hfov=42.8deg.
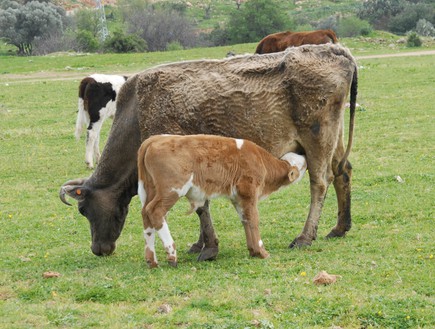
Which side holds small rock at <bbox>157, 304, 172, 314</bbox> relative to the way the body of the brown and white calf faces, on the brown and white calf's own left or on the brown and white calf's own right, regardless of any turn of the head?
on the brown and white calf's own right

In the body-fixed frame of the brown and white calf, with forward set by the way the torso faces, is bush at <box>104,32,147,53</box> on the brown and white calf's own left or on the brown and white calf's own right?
on the brown and white calf's own left

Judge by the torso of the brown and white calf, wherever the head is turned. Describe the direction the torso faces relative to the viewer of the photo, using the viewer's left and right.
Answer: facing to the right of the viewer

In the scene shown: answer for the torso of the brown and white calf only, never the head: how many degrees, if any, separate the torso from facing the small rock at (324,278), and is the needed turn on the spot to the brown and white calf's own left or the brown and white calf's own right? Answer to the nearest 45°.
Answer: approximately 45° to the brown and white calf's own right

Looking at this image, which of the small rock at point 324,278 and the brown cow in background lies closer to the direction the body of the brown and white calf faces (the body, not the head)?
the small rock

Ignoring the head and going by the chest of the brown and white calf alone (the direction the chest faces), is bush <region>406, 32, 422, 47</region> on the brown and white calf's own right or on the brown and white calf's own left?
on the brown and white calf's own left

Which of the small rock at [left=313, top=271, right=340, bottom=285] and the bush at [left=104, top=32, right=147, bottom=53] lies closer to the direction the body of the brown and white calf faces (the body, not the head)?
the small rock

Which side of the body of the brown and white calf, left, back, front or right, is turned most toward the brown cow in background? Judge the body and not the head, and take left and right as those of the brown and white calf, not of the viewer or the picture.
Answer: left

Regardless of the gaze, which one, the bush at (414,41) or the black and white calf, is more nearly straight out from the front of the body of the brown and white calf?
the bush

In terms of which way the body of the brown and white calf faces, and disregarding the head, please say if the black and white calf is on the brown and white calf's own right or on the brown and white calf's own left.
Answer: on the brown and white calf's own left
